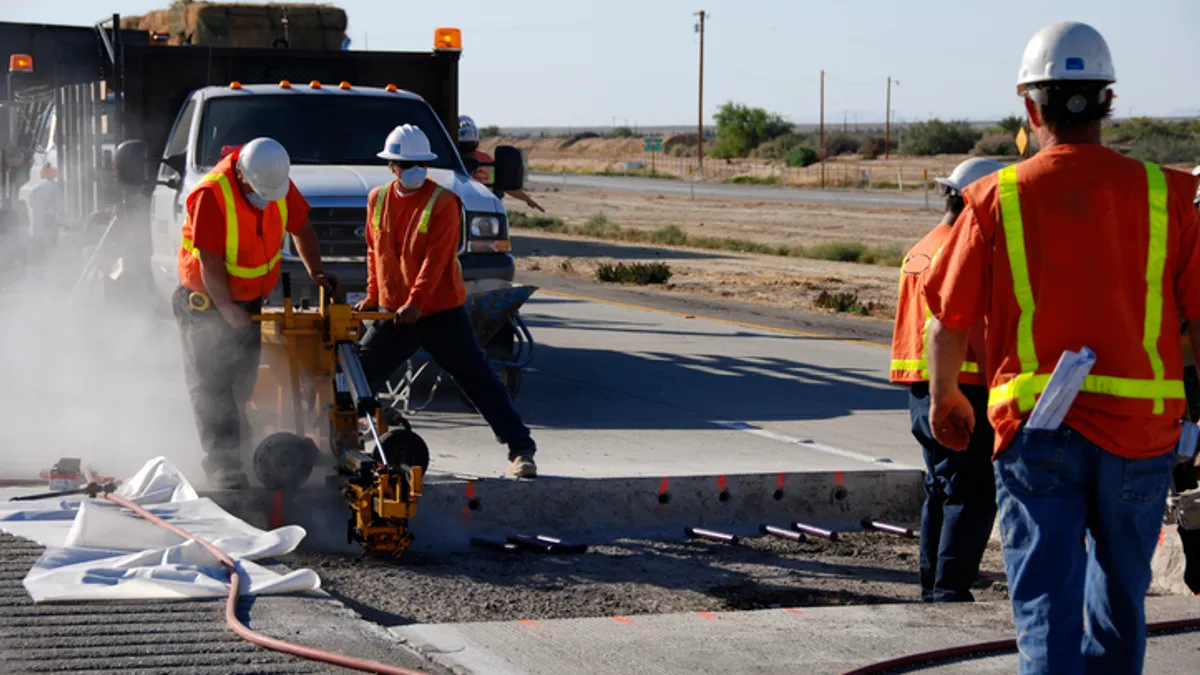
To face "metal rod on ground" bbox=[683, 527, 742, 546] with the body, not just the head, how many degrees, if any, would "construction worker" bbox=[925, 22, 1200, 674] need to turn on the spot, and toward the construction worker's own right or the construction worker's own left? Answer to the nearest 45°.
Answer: approximately 45° to the construction worker's own left

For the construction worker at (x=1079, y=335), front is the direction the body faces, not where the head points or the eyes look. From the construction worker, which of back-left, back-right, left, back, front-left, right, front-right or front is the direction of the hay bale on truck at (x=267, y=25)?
front-left

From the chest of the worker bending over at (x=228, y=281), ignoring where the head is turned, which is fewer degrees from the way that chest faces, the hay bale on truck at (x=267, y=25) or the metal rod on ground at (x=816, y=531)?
the metal rod on ground

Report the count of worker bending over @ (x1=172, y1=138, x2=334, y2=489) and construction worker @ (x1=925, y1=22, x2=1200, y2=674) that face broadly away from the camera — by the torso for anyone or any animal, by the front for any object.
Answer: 1

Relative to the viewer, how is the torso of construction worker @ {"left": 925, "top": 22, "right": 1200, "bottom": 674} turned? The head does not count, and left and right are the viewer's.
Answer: facing away from the viewer

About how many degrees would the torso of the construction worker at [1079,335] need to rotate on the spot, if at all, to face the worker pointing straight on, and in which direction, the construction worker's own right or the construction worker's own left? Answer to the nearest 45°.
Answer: approximately 45° to the construction worker's own left

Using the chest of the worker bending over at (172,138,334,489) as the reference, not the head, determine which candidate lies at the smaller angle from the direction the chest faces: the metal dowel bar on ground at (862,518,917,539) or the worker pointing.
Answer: the metal dowel bar on ground

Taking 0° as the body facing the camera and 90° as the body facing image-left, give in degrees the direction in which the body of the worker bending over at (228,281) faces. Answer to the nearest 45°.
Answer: approximately 315°

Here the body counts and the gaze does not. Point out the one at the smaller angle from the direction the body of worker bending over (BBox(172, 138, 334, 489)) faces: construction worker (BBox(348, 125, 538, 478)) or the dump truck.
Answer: the construction worker

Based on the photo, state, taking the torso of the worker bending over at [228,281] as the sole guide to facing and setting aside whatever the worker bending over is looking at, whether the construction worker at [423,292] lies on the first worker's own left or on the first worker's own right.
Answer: on the first worker's own left

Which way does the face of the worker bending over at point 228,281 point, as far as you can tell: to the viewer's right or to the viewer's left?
to the viewer's right

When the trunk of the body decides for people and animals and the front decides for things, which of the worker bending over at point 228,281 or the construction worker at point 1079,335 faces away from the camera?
the construction worker
